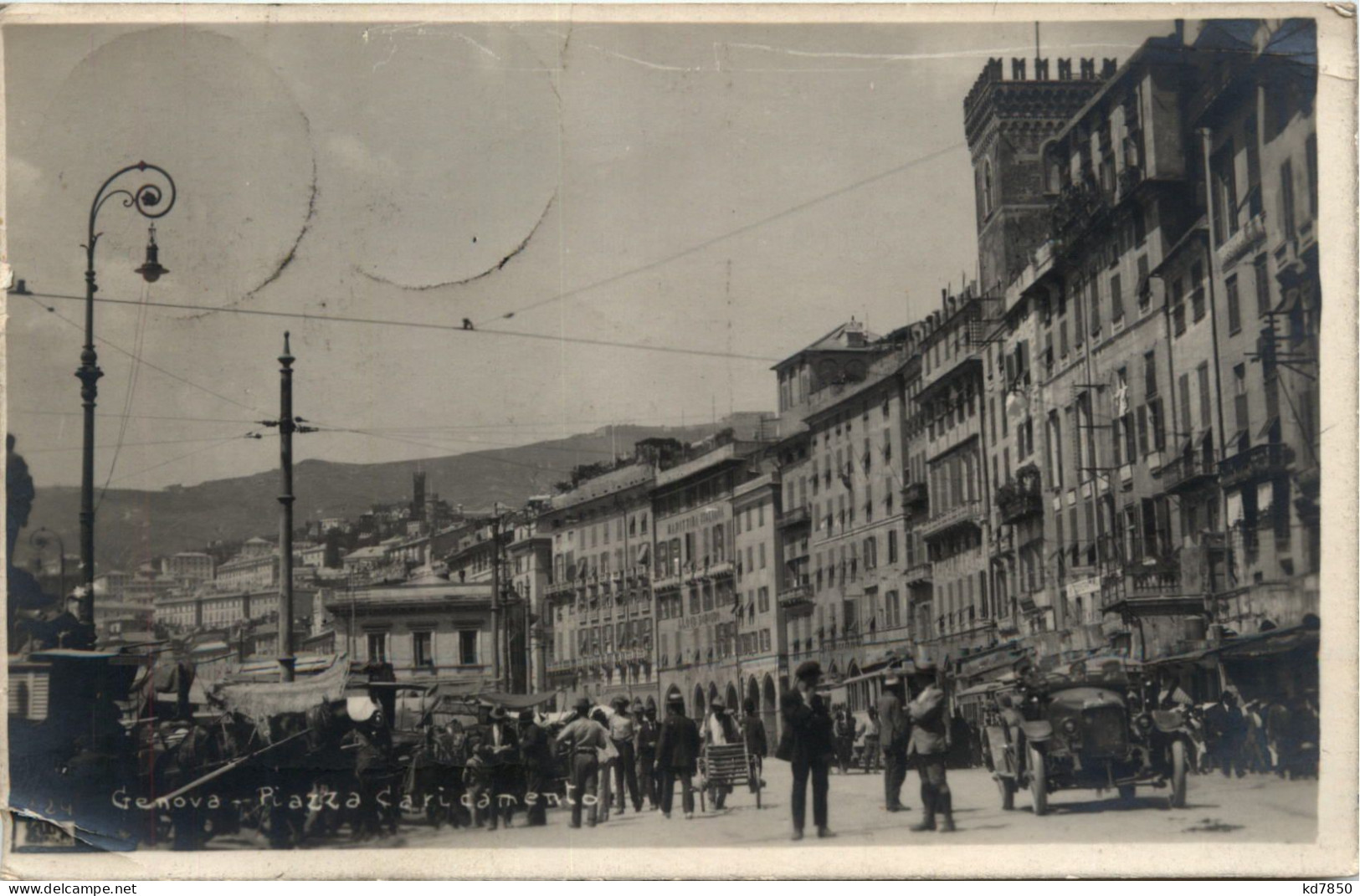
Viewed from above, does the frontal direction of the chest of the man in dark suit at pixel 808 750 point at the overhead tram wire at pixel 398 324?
no

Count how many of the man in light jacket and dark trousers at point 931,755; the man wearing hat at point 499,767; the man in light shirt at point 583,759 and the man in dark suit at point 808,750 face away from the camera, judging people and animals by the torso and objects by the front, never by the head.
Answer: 1

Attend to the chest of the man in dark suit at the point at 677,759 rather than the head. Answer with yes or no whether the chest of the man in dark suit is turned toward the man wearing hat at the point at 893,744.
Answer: no

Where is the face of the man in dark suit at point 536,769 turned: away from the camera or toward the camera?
away from the camera

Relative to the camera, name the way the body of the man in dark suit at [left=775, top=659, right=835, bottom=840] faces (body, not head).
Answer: toward the camera

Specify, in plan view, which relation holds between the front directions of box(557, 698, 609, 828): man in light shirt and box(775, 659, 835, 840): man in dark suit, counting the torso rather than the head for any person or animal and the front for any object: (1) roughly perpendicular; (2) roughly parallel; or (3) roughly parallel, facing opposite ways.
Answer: roughly parallel, facing opposite ways

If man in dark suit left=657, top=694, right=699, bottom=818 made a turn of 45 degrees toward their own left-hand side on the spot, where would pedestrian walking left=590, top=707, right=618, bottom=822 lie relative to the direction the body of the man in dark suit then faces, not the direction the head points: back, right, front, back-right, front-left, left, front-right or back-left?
front-left

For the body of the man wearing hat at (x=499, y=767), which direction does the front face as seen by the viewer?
toward the camera

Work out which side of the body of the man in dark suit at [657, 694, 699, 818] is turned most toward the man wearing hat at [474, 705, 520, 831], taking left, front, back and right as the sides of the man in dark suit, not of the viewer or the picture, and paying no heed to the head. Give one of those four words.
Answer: left

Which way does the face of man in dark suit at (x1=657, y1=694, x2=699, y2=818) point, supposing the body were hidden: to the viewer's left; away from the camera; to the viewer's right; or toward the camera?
away from the camera

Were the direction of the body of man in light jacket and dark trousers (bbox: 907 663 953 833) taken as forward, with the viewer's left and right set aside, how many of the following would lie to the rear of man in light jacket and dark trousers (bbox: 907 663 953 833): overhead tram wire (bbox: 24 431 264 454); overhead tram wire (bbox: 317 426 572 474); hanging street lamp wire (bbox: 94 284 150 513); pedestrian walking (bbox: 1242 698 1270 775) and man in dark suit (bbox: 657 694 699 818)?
1

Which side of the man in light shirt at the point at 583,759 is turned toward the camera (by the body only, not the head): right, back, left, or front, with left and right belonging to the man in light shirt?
back

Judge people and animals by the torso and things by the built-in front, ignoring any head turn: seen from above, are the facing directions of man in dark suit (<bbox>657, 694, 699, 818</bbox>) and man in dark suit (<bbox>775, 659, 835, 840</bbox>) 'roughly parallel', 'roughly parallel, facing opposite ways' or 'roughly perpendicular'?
roughly parallel, facing opposite ways

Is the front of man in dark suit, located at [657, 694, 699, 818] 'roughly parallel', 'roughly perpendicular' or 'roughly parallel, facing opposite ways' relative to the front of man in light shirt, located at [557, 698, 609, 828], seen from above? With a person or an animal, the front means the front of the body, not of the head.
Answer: roughly parallel

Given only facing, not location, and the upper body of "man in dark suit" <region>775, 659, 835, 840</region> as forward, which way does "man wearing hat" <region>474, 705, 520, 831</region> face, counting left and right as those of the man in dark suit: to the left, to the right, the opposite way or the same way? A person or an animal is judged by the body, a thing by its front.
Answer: the same way

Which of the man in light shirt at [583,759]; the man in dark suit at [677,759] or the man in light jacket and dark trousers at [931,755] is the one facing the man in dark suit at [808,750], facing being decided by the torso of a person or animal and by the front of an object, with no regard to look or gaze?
the man in light jacket and dark trousers at [931,755]

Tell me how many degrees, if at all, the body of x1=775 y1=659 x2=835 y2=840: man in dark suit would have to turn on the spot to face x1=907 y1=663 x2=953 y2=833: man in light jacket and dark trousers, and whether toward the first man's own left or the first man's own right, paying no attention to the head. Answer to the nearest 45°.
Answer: approximately 90° to the first man's own left

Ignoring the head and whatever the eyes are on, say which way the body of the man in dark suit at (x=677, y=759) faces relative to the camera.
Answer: away from the camera
